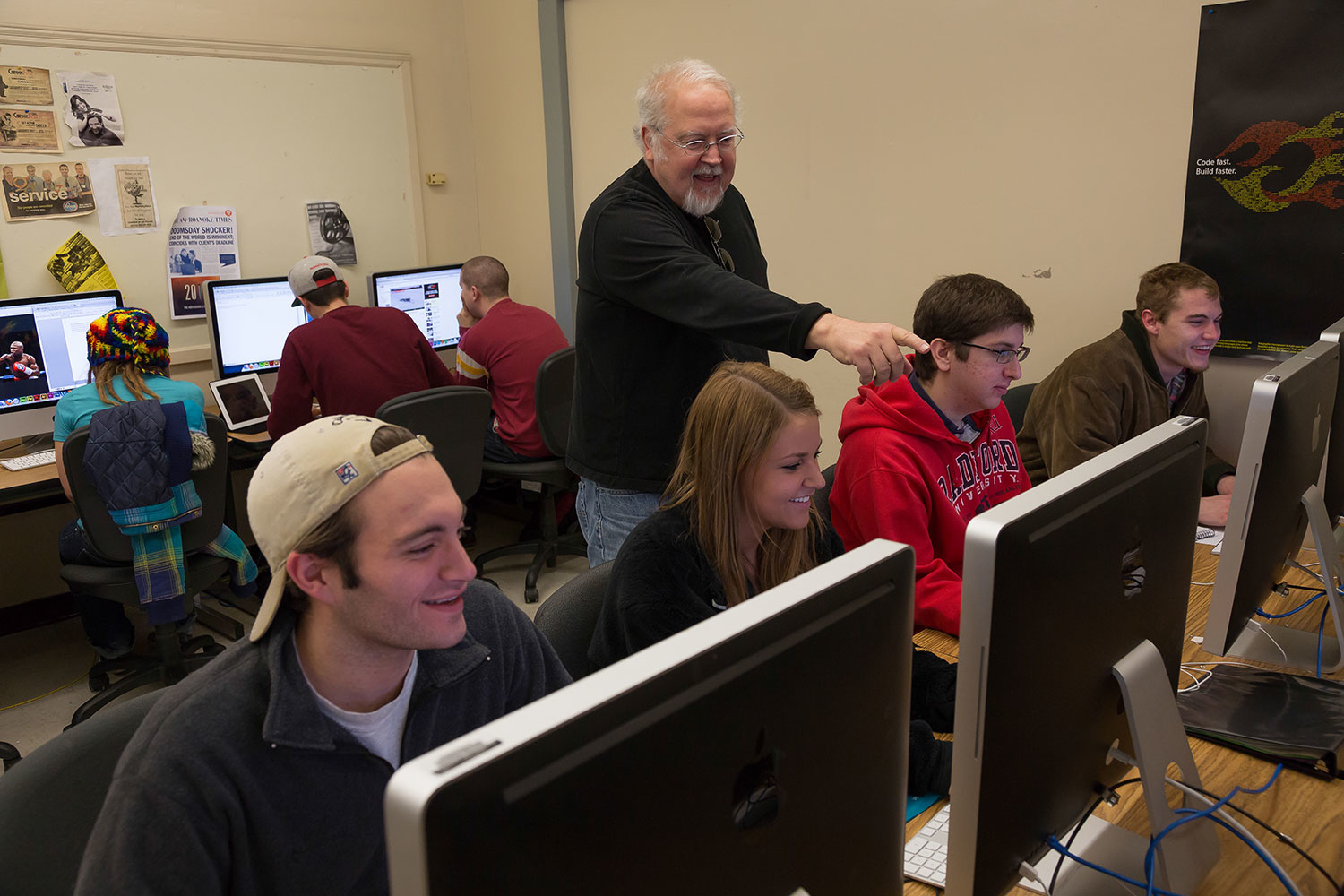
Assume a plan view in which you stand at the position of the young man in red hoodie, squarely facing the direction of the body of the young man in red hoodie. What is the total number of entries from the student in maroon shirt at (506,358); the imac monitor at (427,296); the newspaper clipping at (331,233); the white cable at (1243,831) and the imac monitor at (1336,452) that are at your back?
3

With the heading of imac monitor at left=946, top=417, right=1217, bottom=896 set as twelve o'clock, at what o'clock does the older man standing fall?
The older man standing is roughly at 12 o'clock from the imac monitor.

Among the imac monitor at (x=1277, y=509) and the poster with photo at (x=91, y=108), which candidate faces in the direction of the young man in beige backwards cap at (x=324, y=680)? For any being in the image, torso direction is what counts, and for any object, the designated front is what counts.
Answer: the poster with photo

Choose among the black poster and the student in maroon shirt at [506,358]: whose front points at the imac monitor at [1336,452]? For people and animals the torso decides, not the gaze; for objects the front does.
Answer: the black poster

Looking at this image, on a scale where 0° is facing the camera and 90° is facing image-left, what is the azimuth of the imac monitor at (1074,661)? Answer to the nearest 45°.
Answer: approximately 135°

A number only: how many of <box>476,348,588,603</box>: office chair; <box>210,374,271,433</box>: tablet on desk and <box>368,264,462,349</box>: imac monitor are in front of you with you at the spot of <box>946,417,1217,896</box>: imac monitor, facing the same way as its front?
3

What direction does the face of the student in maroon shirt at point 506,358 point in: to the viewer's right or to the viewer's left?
to the viewer's left
